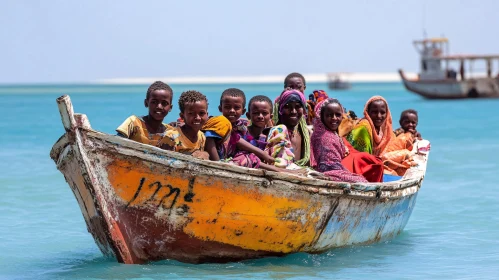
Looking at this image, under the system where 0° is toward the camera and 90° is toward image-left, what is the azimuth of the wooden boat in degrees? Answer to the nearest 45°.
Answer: approximately 45°
